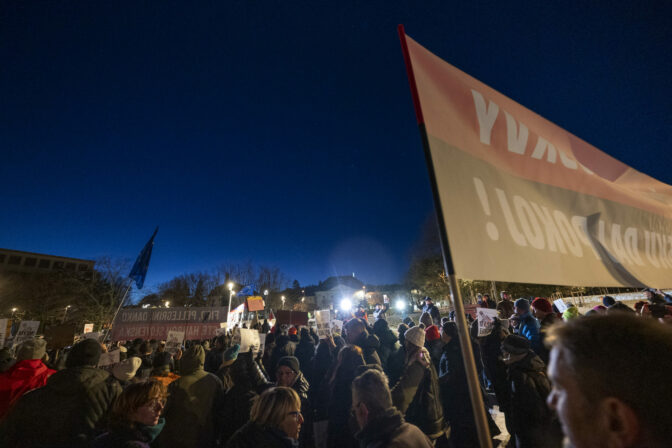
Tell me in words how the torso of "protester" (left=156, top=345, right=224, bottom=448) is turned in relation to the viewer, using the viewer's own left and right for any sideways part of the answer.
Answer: facing away from the viewer

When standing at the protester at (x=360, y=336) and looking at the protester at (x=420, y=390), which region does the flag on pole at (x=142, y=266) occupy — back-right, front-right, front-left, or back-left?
back-right

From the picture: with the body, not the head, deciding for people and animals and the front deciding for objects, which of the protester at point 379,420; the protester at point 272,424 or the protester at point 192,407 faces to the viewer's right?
the protester at point 272,424

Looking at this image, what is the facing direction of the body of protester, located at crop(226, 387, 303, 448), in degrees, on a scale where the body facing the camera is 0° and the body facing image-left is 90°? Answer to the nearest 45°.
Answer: approximately 270°
